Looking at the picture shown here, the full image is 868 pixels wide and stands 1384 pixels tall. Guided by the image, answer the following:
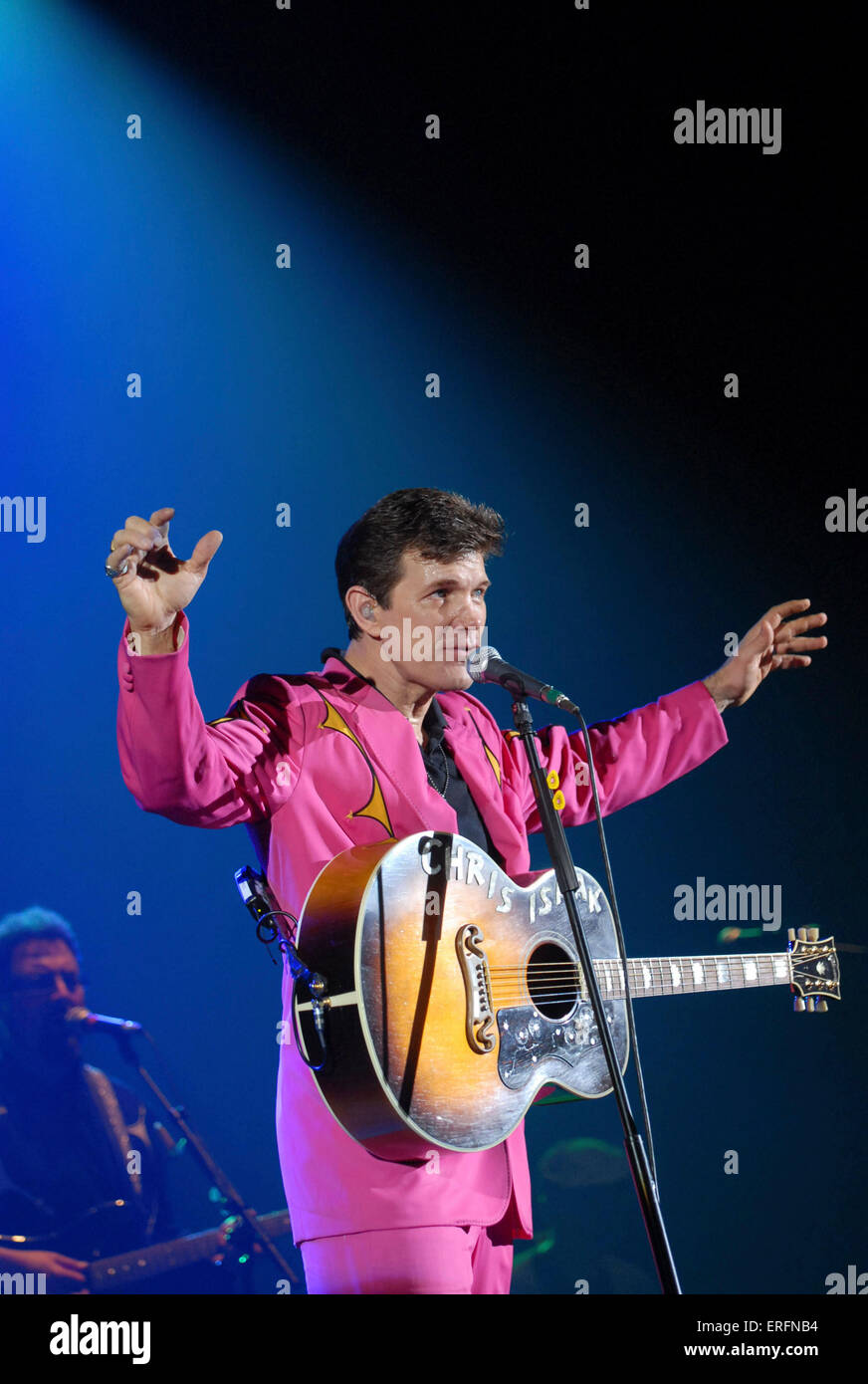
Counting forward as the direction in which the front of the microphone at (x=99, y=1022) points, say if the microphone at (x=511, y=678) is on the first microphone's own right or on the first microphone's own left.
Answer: on the first microphone's own left

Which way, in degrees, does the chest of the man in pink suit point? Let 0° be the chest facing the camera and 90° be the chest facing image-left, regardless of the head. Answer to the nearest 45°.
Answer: approximately 315°

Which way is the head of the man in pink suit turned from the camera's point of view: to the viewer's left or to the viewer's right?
to the viewer's right

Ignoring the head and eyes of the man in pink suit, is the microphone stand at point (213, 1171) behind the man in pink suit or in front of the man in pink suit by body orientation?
behind

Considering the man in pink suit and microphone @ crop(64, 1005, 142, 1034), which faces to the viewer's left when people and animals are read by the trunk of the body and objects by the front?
the microphone

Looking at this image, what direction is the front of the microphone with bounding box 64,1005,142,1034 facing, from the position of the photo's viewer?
facing to the left of the viewer

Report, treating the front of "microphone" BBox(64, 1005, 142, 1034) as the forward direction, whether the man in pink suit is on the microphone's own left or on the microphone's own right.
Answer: on the microphone's own left

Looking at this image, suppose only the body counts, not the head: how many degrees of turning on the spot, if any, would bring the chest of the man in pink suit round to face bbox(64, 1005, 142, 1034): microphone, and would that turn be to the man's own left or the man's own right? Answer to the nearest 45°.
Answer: approximately 180°

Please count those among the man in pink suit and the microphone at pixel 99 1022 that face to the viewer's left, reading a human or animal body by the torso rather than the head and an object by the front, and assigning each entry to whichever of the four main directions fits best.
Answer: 1
